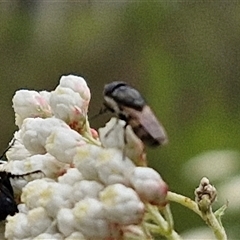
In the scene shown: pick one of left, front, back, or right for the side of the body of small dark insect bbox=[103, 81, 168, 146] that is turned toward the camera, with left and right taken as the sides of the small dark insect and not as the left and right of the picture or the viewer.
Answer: left
